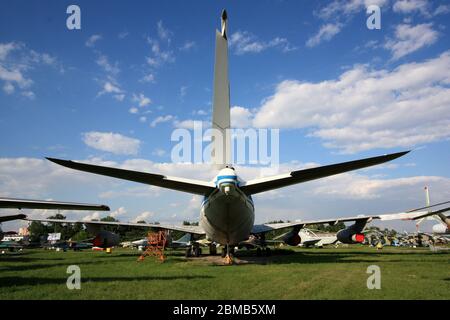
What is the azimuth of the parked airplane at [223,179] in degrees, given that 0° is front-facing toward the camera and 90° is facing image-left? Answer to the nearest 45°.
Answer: approximately 180°
